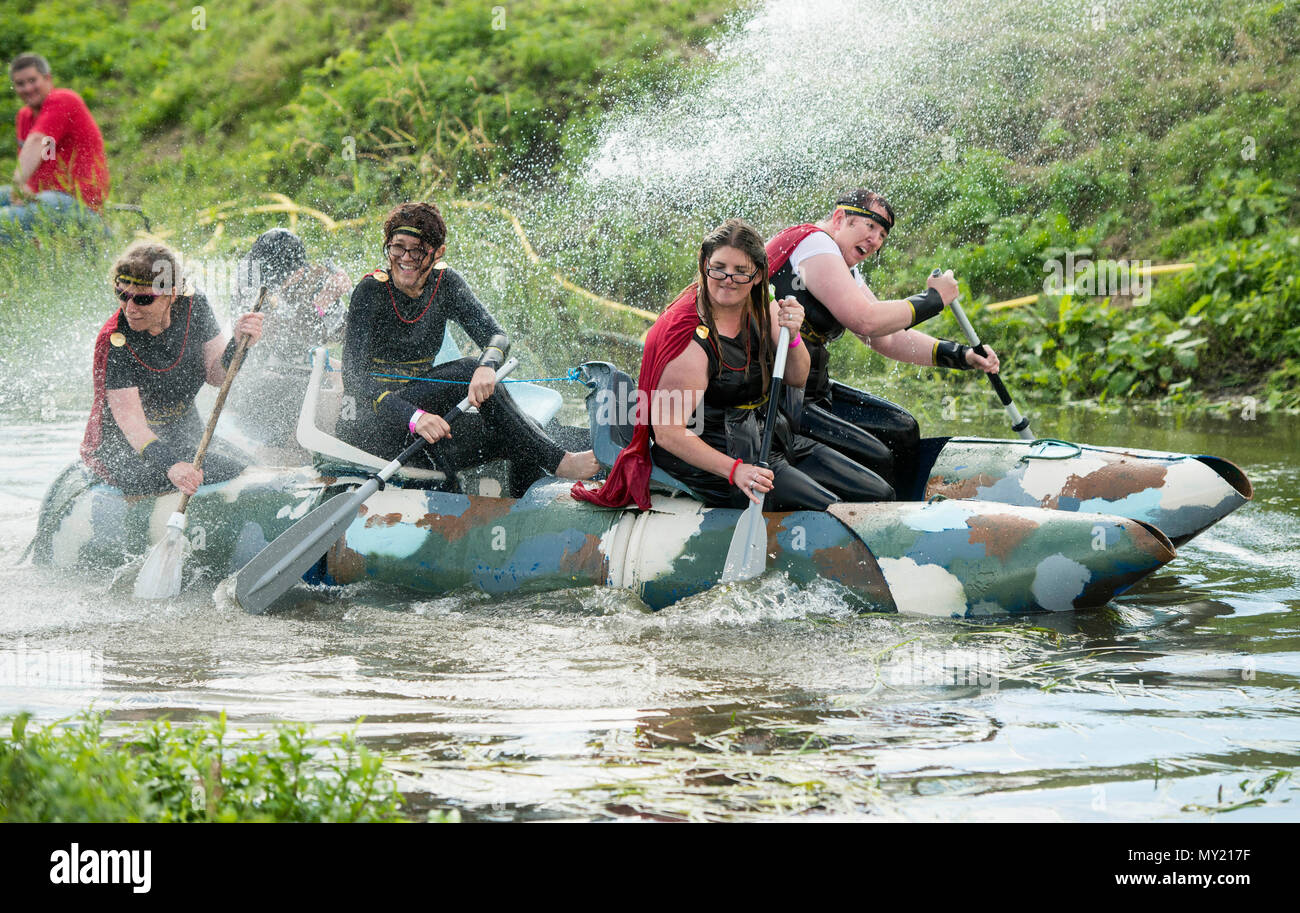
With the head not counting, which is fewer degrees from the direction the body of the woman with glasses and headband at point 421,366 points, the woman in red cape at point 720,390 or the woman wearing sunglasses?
the woman in red cape

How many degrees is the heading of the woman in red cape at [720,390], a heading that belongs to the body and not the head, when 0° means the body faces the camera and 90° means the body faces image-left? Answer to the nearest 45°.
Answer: approximately 315°

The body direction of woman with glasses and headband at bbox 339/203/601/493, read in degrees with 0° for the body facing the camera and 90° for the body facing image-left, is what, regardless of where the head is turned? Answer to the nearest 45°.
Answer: approximately 315°

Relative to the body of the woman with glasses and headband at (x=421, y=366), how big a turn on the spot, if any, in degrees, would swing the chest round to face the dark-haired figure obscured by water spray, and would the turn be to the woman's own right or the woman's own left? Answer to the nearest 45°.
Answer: approximately 180°

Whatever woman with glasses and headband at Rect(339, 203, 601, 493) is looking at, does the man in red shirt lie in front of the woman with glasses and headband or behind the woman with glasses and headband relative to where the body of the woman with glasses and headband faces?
behind

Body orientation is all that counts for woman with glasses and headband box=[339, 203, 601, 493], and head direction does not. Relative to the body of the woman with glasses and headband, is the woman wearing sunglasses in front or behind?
behind

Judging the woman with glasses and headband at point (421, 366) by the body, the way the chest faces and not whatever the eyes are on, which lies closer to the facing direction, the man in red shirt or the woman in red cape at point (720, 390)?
the woman in red cape
